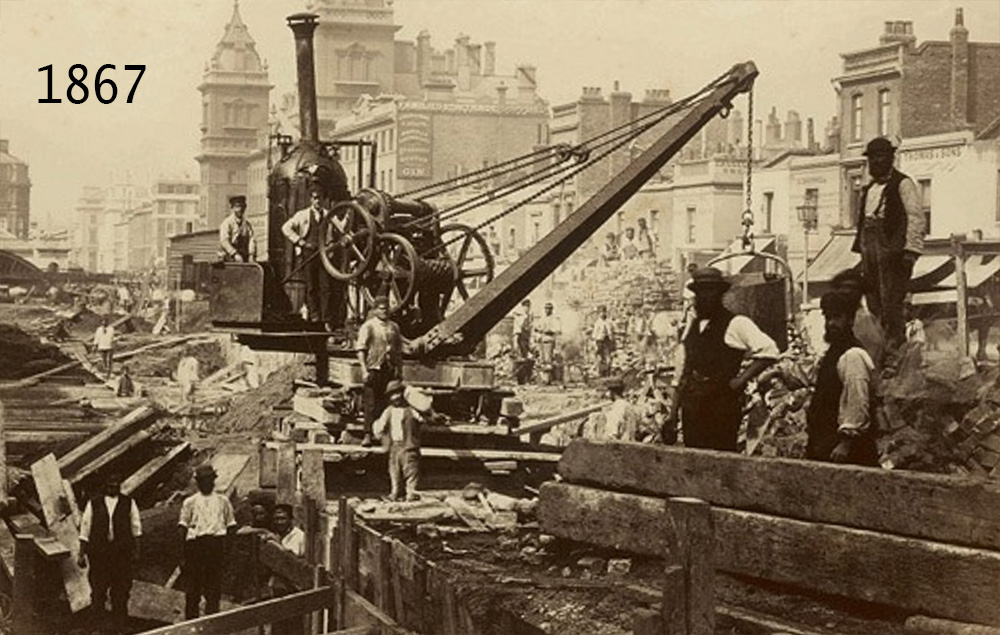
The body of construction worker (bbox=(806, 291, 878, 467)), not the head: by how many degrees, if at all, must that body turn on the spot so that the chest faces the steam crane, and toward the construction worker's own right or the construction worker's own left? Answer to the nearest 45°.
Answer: approximately 90° to the construction worker's own right

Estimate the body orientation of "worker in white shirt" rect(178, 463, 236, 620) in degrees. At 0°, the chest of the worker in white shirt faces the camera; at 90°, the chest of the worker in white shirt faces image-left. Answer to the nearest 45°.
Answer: approximately 0°

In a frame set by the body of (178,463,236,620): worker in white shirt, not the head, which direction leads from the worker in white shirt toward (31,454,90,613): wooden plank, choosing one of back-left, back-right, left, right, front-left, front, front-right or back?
back-right
